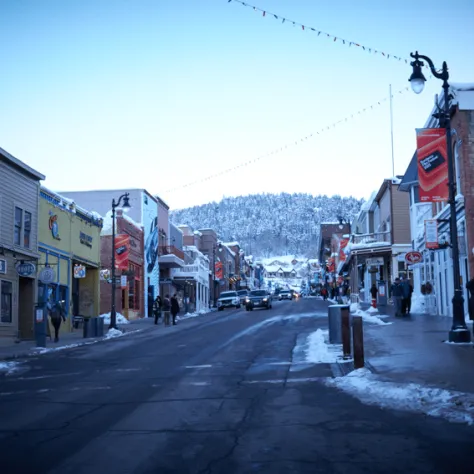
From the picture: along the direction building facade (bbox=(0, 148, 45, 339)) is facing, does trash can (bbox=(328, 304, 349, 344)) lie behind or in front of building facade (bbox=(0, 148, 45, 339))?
in front

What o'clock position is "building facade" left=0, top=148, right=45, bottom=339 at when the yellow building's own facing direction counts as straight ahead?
The building facade is roughly at 2 o'clock from the yellow building.

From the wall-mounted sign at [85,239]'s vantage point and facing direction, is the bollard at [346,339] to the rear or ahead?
ahead

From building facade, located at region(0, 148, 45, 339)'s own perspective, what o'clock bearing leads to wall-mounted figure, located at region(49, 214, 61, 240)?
The wall-mounted figure is roughly at 8 o'clock from the building facade.

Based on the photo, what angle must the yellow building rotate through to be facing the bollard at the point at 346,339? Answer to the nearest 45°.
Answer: approximately 45° to its right

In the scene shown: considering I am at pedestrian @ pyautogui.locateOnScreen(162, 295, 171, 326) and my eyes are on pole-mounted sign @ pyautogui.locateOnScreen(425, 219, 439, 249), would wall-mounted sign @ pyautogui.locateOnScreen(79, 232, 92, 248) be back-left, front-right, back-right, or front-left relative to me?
back-right

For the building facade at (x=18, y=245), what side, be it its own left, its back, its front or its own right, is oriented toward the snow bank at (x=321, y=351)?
front

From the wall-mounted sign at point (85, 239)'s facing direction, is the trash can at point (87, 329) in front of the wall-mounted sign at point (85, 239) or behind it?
in front

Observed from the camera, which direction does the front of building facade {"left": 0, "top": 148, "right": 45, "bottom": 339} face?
facing the viewer and to the right of the viewer

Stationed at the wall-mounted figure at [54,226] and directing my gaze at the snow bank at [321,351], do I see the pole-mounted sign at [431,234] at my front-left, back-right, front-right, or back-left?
front-left

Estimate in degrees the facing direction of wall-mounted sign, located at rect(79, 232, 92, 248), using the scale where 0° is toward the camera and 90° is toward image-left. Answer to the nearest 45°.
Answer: approximately 315°

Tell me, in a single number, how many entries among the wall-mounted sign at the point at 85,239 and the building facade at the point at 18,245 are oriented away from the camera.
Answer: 0
